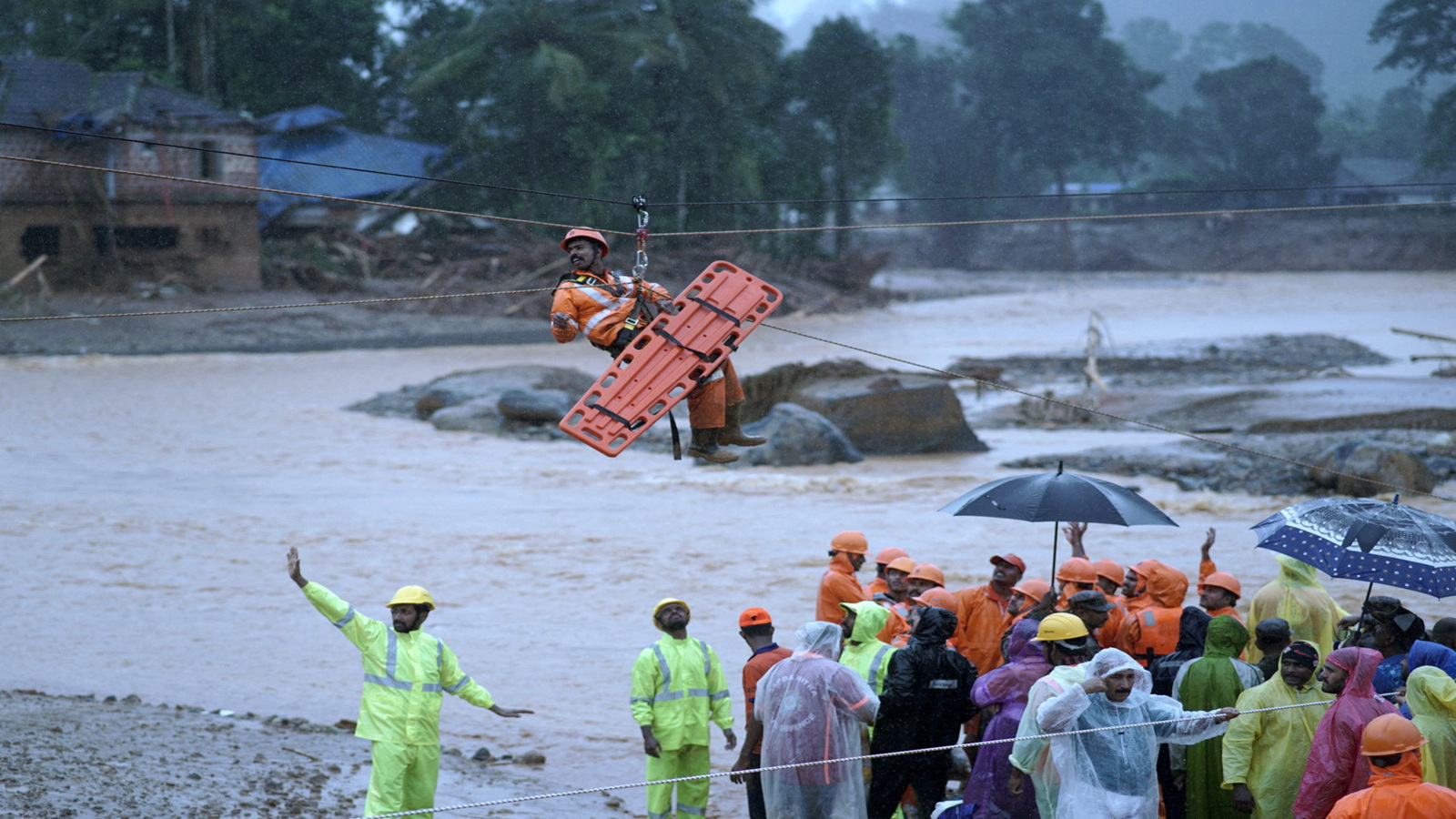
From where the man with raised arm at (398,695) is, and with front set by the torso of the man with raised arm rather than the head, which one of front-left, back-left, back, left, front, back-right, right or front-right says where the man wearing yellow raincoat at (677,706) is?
left

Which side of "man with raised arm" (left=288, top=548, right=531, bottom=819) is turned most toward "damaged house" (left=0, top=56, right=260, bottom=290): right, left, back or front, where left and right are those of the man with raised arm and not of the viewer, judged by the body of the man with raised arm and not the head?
back

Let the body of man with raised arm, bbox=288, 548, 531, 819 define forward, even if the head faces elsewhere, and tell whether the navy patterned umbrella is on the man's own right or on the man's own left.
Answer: on the man's own left

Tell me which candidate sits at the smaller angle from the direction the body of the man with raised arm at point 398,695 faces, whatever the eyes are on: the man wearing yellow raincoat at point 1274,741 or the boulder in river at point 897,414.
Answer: the man wearing yellow raincoat

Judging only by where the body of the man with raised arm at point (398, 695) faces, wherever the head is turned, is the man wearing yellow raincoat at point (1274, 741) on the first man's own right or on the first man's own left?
on the first man's own left

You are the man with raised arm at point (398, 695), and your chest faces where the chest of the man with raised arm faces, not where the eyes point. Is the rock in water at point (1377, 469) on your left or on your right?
on your left

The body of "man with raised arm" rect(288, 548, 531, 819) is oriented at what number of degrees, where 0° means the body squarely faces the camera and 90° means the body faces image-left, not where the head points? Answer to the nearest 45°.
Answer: approximately 0°

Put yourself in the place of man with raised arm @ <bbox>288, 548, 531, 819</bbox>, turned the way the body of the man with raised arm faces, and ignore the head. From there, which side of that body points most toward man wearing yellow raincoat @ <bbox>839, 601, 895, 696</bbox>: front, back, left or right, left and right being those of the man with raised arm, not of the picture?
left

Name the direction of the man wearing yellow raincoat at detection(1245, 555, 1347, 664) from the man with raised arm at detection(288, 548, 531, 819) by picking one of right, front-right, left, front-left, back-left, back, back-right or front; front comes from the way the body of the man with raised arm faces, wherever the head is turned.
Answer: left
